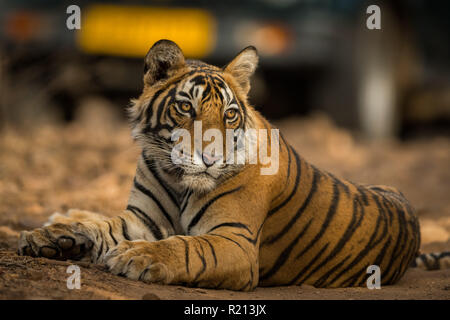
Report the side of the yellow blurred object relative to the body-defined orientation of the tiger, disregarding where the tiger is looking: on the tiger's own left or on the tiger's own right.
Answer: on the tiger's own right

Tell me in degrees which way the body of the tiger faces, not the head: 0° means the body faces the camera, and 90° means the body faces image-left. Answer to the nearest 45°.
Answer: approximately 45°
